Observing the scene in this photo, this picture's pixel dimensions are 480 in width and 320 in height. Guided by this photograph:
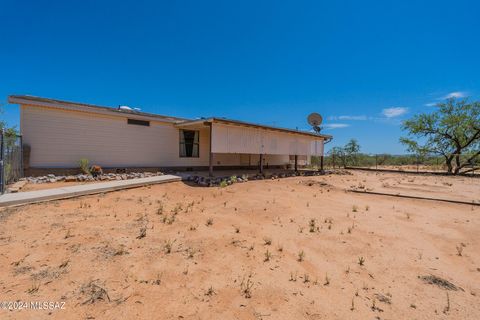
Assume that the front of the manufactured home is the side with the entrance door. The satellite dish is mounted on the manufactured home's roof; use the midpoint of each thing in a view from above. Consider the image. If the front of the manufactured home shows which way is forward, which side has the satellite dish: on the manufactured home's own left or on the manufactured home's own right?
on the manufactured home's own left

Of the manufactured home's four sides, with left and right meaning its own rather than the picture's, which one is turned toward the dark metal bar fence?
right

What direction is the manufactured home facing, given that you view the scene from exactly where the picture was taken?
facing the viewer and to the right of the viewer
